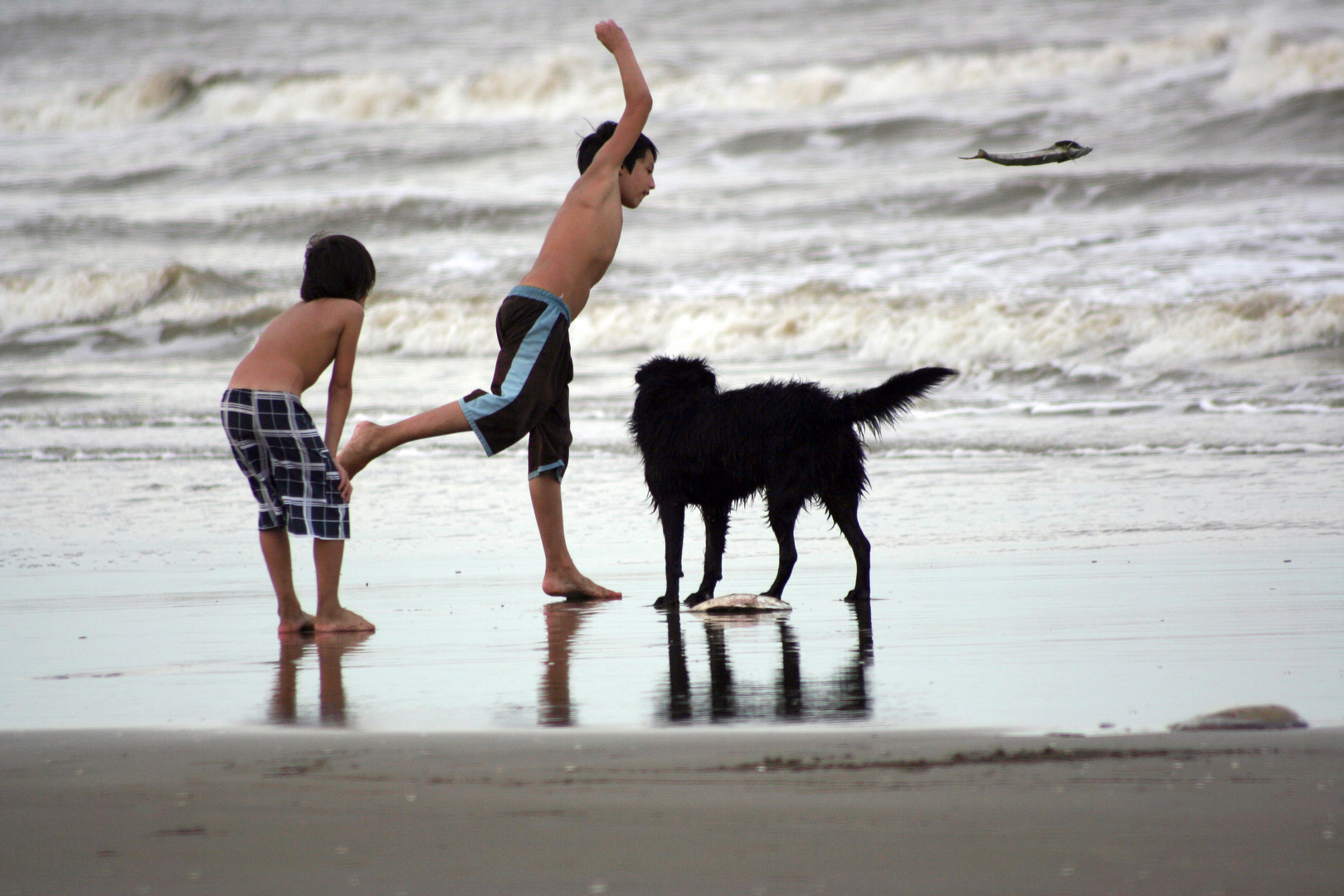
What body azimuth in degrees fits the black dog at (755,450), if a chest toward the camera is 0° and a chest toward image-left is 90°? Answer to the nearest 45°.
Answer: approximately 90°

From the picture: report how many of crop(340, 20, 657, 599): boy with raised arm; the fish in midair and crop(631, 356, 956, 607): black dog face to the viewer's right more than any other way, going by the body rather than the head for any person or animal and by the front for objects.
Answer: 2

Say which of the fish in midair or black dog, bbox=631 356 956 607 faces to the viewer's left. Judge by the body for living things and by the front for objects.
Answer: the black dog

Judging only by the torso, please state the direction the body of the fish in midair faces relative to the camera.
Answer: to the viewer's right

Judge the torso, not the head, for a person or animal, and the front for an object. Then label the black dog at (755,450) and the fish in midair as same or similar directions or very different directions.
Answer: very different directions

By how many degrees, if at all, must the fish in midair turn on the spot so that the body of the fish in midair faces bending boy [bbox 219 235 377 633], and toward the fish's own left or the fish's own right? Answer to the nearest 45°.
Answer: approximately 135° to the fish's own right

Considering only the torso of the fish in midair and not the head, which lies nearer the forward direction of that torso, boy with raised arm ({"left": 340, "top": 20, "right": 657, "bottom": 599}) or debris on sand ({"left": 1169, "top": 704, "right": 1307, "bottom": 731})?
the debris on sand

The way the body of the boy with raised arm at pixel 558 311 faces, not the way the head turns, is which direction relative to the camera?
to the viewer's right

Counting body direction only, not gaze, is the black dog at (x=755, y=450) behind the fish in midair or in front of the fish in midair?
behind
